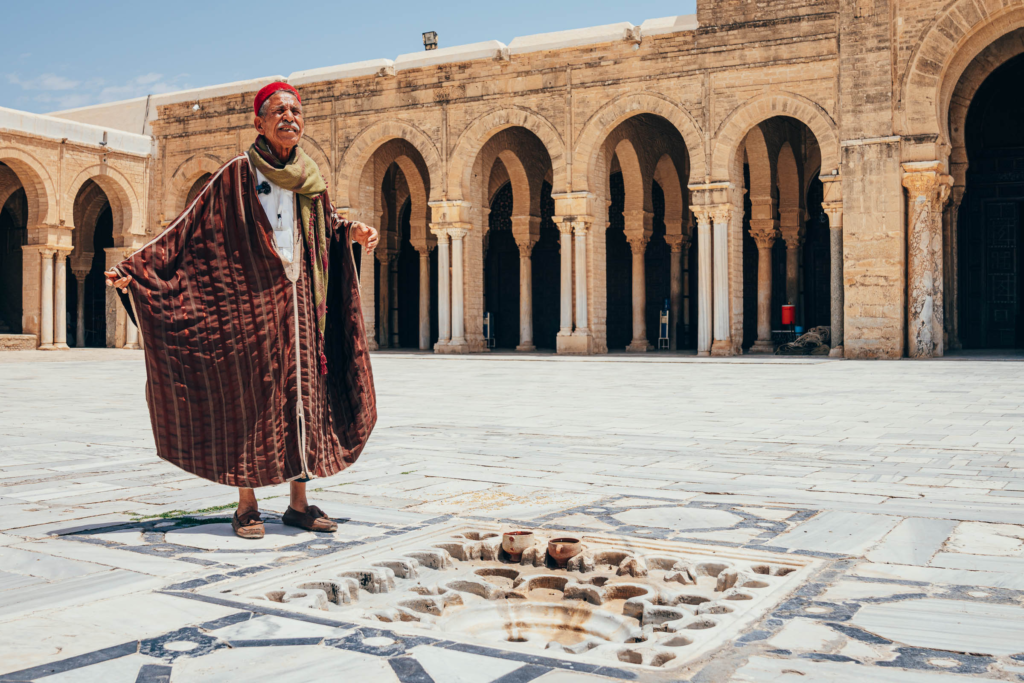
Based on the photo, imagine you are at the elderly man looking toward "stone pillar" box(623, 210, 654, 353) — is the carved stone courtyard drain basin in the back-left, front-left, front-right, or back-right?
back-right

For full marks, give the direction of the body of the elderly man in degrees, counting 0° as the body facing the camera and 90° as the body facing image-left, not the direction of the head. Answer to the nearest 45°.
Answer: approximately 315°

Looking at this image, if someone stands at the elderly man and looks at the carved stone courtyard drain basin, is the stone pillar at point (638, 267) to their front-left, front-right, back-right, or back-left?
back-left

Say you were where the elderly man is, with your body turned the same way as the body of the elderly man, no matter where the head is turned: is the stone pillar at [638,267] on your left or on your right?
on your left

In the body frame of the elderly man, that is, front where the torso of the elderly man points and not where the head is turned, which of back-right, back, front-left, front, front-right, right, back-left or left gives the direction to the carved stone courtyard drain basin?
front

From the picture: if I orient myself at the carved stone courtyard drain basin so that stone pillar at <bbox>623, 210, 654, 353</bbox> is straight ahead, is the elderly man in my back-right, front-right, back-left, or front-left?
front-left

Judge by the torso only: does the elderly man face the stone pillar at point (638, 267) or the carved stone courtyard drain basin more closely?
the carved stone courtyard drain basin

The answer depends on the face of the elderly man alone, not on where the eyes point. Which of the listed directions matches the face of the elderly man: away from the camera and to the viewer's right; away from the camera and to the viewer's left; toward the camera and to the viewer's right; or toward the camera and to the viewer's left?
toward the camera and to the viewer's right
